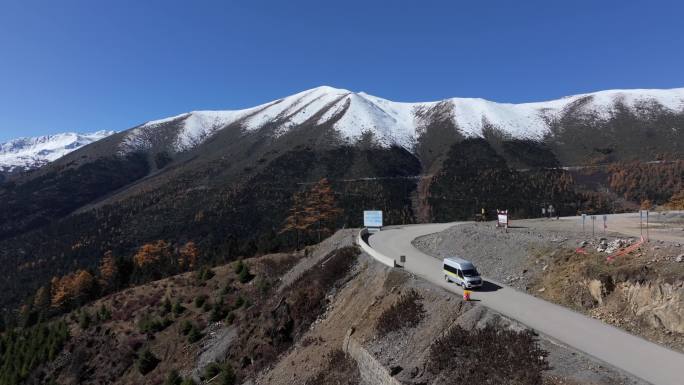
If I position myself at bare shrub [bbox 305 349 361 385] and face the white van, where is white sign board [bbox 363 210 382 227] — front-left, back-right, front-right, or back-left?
front-left

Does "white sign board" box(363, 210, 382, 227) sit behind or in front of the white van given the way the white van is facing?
behind

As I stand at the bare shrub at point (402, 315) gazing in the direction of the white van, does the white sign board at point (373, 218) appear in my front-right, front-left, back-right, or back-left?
front-left

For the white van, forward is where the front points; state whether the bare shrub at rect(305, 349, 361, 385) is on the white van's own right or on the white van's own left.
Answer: on the white van's own right

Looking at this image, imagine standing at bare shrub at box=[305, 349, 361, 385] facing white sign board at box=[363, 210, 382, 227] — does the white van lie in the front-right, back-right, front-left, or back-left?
front-right

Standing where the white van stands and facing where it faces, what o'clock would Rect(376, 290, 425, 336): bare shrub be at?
The bare shrub is roughly at 3 o'clock from the white van.

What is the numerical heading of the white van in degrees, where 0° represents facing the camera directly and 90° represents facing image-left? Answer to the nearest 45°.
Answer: approximately 315°

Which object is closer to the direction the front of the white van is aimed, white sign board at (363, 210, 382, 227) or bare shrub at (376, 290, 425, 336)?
the bare shrub
